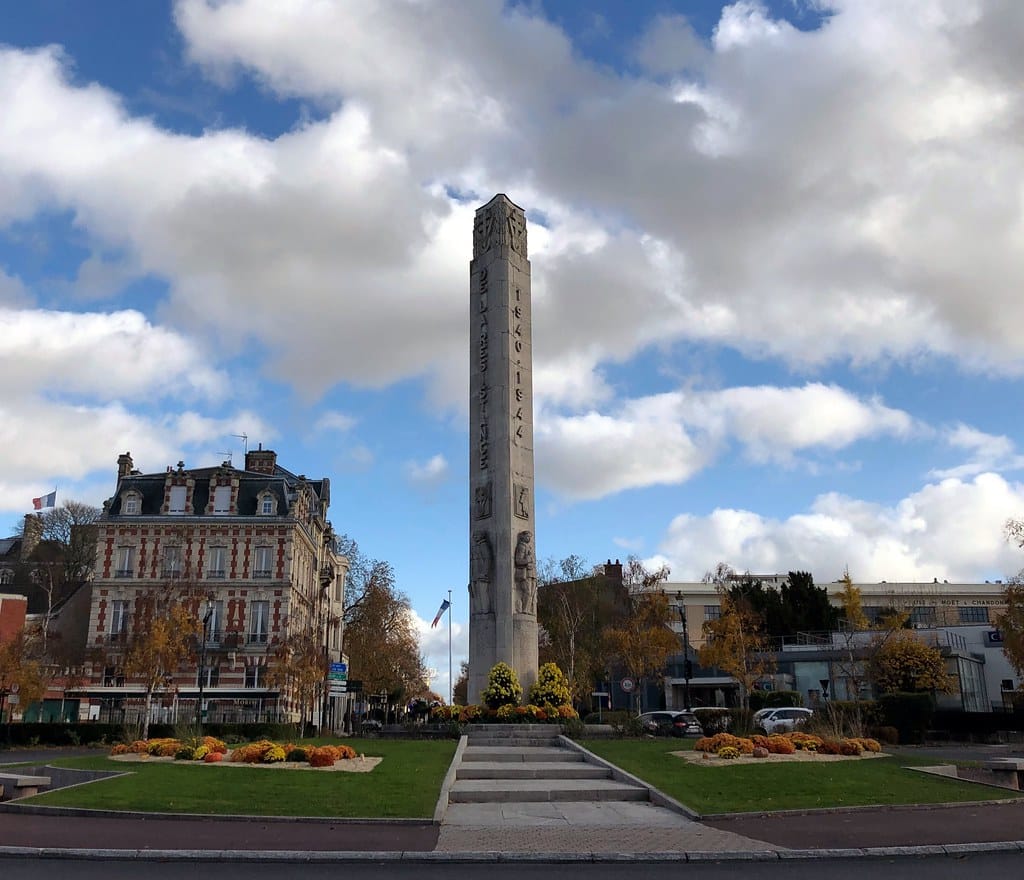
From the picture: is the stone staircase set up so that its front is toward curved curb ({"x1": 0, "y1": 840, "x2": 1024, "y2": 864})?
yes

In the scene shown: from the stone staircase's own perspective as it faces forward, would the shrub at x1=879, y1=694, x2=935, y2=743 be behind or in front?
behind

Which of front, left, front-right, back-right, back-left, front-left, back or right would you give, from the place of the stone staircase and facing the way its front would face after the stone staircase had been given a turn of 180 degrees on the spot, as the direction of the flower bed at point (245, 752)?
left

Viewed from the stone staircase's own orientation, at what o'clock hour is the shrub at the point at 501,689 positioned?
The shrub is roughly at 6 o'clock from the stone staircase.

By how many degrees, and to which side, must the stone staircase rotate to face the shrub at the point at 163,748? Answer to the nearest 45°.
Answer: approximately 90° to its right

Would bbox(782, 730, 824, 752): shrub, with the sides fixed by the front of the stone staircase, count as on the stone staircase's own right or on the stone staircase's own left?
on the stone staircase's own left

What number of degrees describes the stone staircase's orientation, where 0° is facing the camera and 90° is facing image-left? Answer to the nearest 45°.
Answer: approximately 0°

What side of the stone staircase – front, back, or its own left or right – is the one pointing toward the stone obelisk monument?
back

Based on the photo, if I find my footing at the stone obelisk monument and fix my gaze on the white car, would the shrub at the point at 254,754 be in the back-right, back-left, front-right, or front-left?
back-right

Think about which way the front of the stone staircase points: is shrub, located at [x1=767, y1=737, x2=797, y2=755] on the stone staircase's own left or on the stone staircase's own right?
on the stone staircase's own left

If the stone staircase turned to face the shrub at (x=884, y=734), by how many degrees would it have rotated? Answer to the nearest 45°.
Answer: approximately 135° to its left

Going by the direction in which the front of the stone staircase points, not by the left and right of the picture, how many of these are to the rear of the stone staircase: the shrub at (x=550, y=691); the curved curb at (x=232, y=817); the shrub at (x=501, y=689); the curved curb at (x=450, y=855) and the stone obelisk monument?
3

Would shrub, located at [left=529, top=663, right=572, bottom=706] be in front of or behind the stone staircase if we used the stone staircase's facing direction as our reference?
behind

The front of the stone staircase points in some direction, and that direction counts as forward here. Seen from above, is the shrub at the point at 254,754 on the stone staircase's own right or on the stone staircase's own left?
on the stone staircase's own right
